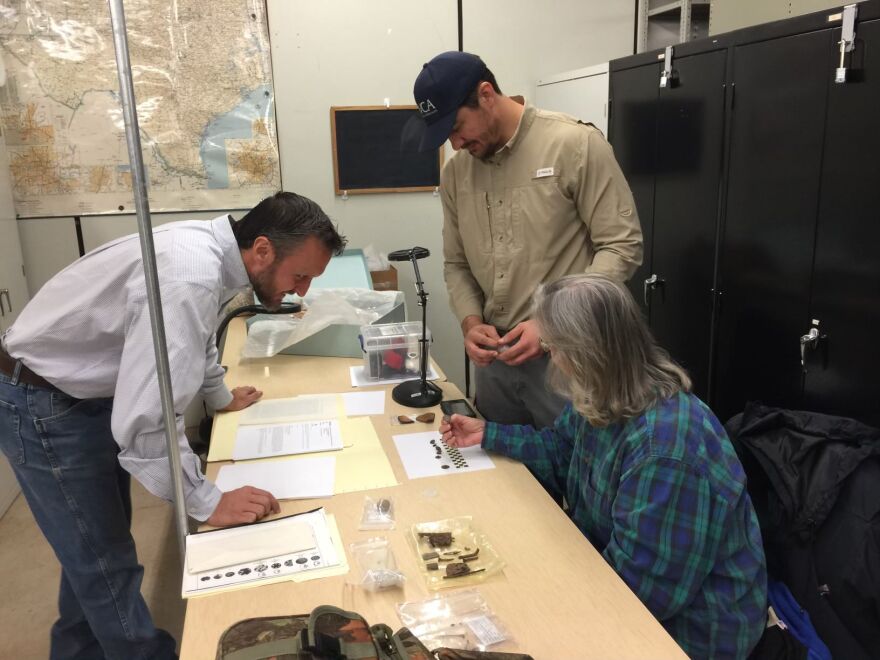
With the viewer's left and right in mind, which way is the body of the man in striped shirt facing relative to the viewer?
facing to the right of the viewer

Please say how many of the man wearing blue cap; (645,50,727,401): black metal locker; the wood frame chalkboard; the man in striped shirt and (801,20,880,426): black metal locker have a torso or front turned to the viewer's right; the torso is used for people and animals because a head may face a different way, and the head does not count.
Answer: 1

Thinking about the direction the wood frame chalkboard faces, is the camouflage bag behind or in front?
in front

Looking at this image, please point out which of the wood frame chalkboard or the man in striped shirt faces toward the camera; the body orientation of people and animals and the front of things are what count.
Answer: the wood frame chalkboard

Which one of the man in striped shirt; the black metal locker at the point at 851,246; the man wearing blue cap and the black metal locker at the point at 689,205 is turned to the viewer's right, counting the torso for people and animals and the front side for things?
the man in striped shirt

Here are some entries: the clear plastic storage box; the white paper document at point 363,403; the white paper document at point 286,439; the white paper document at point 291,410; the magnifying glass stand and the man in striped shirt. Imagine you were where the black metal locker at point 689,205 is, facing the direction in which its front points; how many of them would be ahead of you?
6

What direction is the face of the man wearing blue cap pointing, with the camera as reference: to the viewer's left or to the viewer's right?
to the viewer's left

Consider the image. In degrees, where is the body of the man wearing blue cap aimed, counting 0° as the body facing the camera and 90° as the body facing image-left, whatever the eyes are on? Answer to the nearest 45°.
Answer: approximately 45°

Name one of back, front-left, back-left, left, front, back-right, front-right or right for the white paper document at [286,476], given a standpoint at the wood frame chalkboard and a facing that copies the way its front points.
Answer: front

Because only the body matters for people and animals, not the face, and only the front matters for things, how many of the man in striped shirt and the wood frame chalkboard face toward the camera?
1

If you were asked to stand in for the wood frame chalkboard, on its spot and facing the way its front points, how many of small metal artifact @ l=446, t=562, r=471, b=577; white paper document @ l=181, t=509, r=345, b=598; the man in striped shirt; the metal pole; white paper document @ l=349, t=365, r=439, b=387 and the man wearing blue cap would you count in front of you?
6

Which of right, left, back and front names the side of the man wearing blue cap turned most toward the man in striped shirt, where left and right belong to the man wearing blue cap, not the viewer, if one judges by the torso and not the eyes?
front

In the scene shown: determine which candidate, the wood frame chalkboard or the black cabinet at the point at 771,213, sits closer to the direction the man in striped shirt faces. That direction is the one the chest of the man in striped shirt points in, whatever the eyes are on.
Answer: the black cabinet

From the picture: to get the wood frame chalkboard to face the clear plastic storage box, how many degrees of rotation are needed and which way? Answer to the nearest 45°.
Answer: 0° — it already faces it

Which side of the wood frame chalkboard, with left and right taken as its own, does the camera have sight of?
front

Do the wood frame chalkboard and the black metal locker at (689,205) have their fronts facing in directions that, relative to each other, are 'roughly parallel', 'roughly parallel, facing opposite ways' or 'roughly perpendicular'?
roughly perpendicular

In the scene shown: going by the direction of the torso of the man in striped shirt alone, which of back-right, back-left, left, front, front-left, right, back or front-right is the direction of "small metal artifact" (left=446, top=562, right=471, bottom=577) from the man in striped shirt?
front-right

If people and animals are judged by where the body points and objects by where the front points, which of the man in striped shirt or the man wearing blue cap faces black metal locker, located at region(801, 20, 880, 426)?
the man in striped shirt
